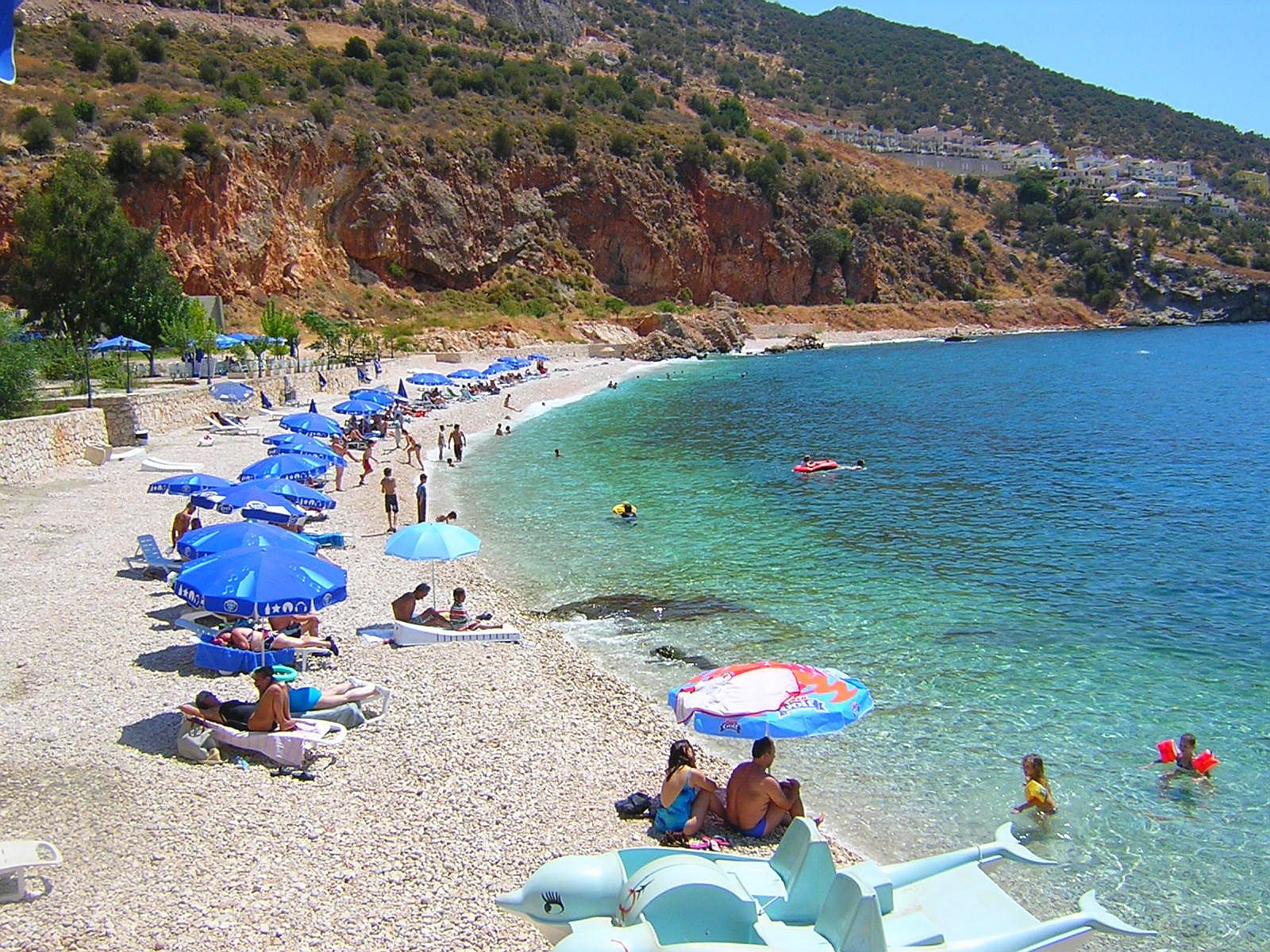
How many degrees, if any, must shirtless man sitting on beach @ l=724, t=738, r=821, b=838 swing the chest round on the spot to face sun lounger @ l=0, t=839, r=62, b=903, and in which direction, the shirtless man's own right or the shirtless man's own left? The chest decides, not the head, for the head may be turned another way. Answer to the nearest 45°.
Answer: approximately 180°

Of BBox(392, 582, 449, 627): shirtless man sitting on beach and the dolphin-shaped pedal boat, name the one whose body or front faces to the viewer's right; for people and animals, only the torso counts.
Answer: the shirtless man sitting on beach

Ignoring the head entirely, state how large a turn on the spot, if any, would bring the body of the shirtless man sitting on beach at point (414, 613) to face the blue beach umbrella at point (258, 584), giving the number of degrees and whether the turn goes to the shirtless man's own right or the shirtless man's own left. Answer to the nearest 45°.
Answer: approximately 135° to the shirtless man's own right

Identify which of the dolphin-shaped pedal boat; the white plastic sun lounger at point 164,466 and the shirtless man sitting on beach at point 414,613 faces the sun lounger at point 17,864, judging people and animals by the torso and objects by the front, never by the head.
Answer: the dolphin-shaped pedal boat

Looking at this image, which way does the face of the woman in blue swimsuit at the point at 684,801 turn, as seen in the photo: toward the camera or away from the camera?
away from the camera

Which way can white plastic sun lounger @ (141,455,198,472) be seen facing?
to the viewer's right

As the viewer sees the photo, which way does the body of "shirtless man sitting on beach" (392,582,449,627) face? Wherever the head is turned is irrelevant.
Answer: to the viewer's right

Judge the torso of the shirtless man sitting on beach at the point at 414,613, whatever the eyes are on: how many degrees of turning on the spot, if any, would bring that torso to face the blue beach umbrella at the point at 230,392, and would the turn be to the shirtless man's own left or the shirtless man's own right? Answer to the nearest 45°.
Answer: approximately 90° to the shirtless man's own left

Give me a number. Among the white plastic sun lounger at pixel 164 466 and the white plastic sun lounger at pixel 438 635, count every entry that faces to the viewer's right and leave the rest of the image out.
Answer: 2

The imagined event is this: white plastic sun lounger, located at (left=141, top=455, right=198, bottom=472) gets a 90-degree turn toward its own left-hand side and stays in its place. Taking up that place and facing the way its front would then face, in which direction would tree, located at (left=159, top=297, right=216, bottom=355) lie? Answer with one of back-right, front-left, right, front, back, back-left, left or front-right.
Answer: front

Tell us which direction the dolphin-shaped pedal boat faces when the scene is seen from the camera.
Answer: facing to the left of the viewer

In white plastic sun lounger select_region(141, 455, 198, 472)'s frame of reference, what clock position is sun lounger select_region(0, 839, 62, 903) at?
The sun lounger is roughly at 3 o'clock from the white plastic sun lounger.

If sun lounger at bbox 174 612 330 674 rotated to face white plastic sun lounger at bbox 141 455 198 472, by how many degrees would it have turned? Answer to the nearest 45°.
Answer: approximately 90° to its left
